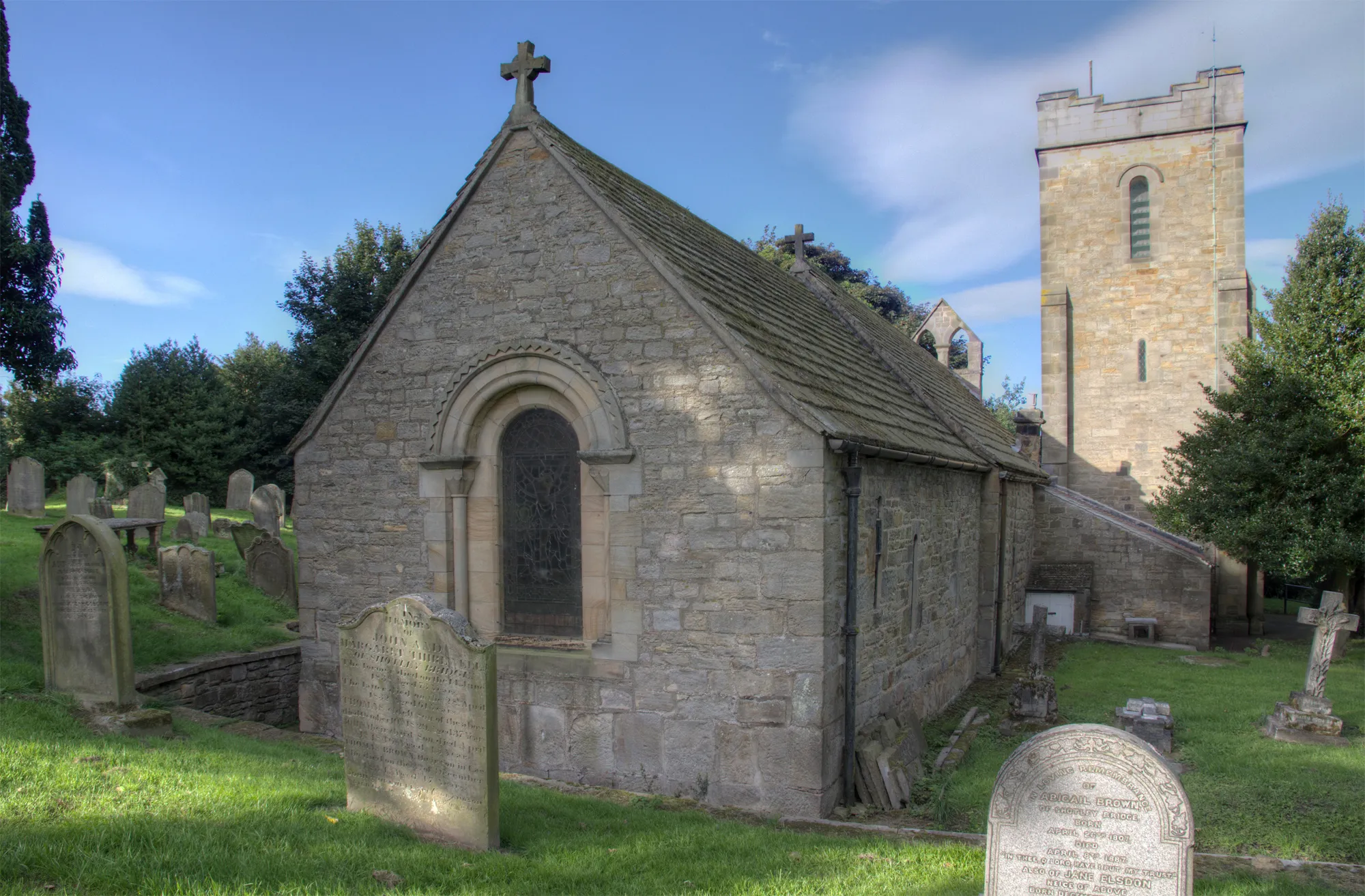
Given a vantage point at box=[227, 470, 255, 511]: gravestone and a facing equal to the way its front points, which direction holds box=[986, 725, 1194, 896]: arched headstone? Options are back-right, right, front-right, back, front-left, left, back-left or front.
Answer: front

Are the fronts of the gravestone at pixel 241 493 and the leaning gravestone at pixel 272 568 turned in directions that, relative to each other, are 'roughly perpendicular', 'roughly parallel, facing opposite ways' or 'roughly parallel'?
roughly parallel

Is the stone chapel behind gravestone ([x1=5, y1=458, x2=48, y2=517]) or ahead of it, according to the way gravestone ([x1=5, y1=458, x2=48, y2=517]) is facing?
ahead

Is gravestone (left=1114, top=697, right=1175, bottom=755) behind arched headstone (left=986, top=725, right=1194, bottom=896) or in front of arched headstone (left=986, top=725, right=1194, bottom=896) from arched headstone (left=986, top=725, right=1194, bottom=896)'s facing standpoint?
behind

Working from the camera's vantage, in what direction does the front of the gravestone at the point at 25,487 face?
facing the viewer

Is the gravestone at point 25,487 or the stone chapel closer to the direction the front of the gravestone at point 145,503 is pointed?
the stone chapel

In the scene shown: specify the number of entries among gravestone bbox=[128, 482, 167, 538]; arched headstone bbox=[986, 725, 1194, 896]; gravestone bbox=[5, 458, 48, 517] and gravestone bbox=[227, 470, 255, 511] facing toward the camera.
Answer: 4

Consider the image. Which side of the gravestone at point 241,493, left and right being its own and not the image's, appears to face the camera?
front

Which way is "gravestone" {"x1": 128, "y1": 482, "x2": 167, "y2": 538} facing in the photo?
toward the camera
